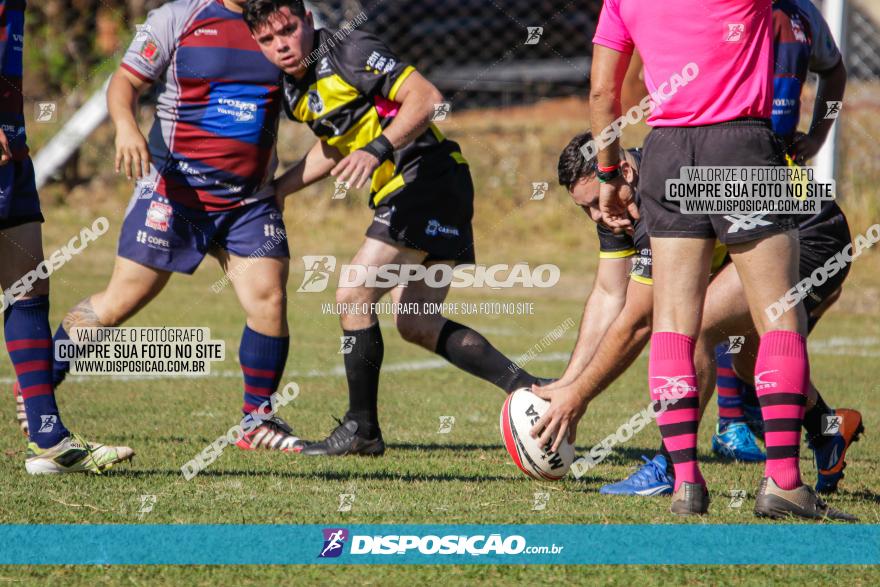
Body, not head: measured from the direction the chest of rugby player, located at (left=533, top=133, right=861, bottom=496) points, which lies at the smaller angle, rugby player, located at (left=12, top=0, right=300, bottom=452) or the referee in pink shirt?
the rugby player

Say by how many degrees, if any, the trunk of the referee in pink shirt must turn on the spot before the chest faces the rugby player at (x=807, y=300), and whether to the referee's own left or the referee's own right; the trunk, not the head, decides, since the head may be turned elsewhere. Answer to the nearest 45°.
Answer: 0° — they already face them

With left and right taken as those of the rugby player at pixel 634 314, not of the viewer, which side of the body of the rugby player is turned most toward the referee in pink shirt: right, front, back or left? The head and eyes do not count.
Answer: left

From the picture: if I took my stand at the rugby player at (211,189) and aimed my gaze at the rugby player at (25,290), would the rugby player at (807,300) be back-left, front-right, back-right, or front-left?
back-left

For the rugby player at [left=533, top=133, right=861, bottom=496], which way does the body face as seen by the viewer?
to the viewer's left

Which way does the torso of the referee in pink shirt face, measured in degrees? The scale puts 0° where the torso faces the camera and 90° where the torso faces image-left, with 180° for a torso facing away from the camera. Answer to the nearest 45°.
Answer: approximately 180°
